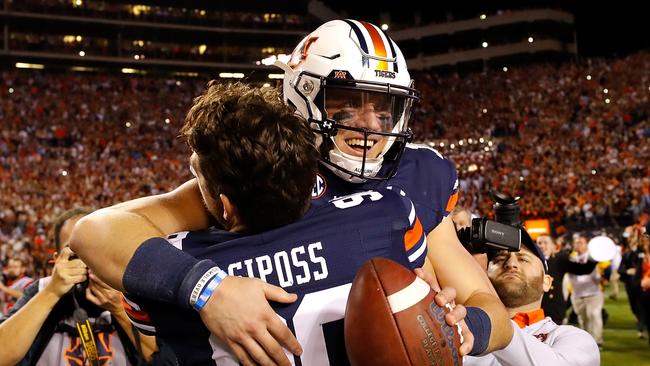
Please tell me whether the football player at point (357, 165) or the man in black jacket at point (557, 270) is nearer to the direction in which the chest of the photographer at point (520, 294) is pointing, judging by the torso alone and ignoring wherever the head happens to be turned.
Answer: the football player

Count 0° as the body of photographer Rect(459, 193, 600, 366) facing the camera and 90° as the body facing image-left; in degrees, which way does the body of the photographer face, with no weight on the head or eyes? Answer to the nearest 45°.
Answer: approximately 45°

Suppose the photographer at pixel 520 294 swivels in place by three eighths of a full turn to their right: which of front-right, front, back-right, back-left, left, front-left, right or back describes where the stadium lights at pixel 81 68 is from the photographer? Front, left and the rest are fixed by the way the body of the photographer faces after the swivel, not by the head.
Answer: front-left

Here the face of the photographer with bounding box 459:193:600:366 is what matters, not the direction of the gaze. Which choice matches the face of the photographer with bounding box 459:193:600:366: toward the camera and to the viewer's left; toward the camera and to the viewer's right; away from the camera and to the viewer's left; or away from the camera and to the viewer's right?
toward the camera and to the viewer's left

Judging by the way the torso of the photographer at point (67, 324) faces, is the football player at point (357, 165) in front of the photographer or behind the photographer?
in front

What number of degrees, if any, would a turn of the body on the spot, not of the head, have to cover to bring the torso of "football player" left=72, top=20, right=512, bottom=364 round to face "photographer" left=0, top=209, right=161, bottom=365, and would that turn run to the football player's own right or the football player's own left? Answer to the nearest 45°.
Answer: approximately 135° to the football player's own right

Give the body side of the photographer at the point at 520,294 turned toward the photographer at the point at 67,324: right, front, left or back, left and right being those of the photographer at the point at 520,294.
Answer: front

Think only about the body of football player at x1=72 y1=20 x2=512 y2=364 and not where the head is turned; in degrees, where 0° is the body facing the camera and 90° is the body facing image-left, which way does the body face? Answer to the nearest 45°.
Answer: approximately 0°

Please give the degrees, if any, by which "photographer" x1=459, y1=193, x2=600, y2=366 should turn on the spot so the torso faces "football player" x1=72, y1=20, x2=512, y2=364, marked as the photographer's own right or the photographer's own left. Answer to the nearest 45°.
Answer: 0° — they already face them
